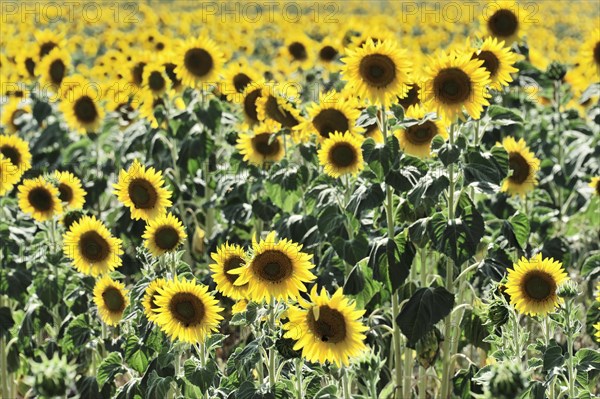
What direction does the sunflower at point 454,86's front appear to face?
toward the camera

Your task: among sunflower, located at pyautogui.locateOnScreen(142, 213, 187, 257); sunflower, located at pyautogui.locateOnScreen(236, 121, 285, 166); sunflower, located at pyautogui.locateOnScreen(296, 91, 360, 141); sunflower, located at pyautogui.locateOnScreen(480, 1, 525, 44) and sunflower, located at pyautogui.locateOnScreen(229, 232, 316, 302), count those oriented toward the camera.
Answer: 5

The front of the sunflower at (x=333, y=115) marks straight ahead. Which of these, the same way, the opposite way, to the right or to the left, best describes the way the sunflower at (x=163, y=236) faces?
the same way

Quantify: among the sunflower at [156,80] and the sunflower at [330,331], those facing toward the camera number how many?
2

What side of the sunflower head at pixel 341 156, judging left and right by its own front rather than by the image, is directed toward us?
front

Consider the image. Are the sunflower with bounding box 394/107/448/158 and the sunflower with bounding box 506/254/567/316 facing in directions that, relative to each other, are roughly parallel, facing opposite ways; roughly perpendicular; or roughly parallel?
roughly parallel

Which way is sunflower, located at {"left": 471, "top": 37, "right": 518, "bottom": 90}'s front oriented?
toward the camera

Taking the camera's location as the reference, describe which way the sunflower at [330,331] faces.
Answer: facing the viewer
